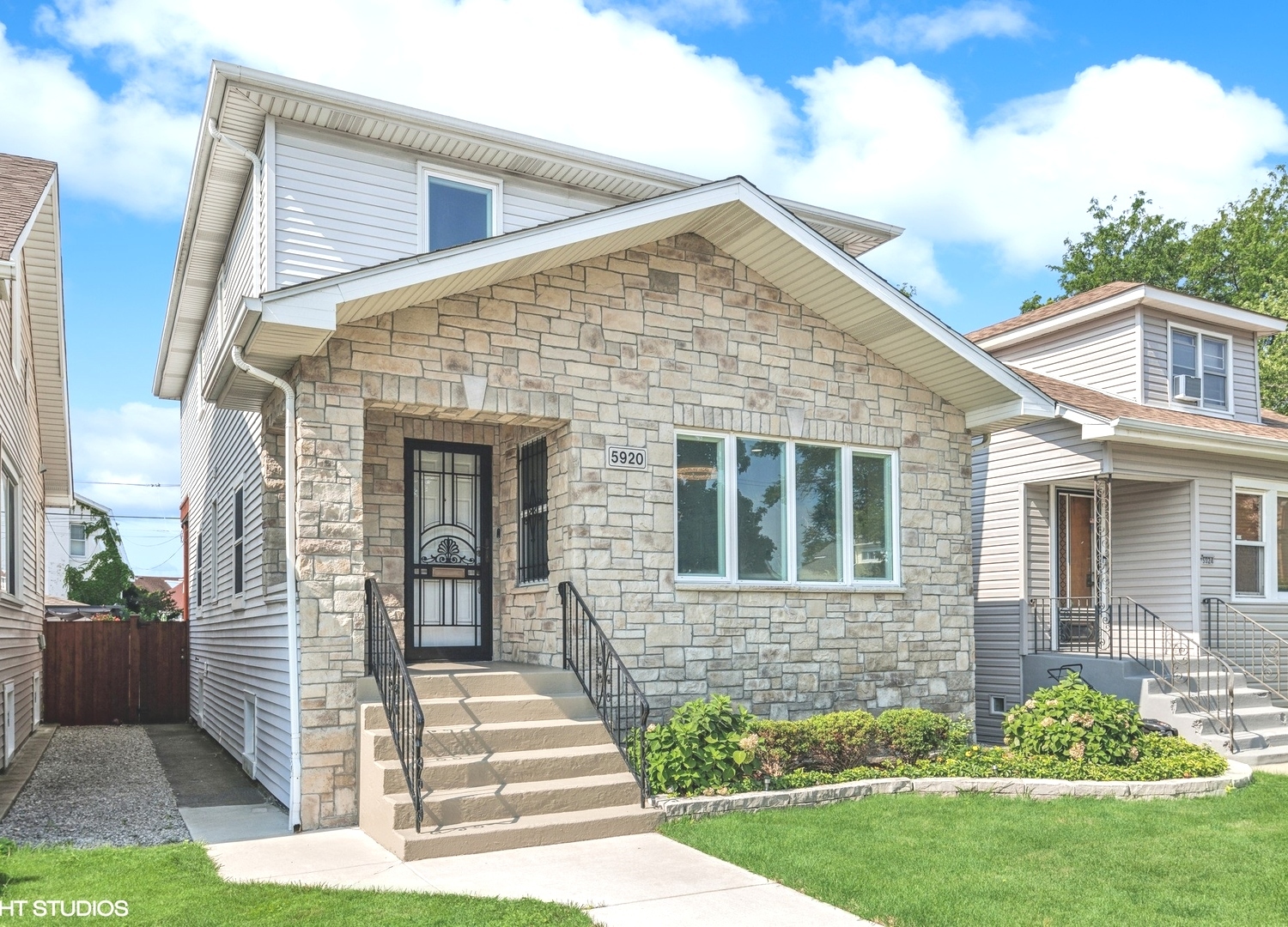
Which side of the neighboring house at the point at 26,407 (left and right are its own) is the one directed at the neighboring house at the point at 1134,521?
left

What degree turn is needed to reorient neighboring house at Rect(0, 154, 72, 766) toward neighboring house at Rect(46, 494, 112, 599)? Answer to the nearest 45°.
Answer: approximately 180°

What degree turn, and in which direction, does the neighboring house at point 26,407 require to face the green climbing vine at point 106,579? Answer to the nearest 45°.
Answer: approximately 180°

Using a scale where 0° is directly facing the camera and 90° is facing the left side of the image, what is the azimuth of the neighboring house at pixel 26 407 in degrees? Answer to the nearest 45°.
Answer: approximately 0°

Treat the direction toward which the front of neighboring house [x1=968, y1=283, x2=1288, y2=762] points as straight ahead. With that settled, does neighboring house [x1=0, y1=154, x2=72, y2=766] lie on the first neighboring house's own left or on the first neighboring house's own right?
on the first neighboring house's own right

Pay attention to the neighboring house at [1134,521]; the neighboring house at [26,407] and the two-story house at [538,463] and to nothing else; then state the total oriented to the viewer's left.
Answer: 0

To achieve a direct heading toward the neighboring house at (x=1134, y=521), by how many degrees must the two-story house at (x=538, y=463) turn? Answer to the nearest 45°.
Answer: approximately 90° to its left

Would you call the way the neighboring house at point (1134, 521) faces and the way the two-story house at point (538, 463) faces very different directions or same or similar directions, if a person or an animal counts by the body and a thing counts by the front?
same or similar directions

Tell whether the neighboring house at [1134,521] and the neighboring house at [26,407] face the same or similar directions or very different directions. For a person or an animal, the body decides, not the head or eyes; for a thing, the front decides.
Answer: same or similar directions

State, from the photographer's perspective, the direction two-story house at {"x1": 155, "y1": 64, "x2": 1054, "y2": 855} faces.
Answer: facing the viewer and to the right of the viewer

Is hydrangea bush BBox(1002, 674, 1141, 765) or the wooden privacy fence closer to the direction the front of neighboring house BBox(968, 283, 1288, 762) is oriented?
the hydrangea bush
